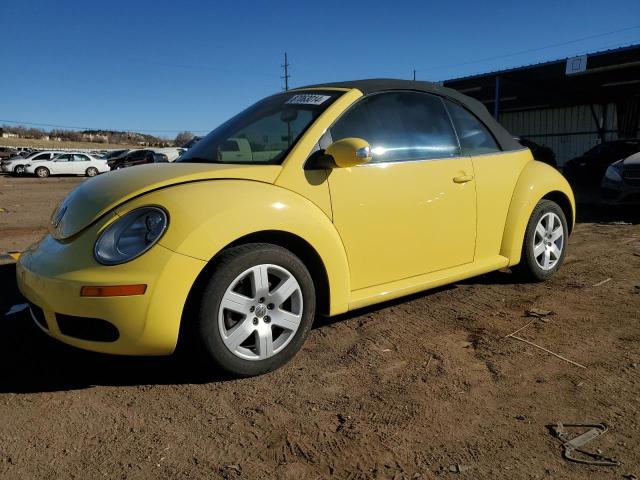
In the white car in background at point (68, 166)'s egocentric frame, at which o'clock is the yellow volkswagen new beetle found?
The yellow volkswagen new beetle is roughly at 9 o'clock from the white car in background.

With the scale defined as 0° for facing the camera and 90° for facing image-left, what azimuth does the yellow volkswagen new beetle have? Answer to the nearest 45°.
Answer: approximately 45°

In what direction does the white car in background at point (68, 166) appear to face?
to the viewer's left
